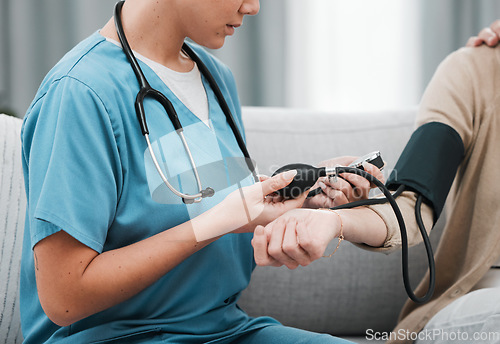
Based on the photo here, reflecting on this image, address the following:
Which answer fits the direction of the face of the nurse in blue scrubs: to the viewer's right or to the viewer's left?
to the viewer's right

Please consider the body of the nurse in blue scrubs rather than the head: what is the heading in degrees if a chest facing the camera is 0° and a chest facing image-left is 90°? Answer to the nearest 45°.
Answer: approximately 315°
